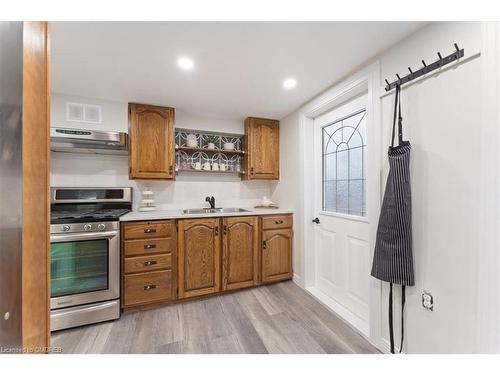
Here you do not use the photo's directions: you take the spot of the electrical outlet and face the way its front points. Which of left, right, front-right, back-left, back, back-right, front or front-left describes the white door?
right

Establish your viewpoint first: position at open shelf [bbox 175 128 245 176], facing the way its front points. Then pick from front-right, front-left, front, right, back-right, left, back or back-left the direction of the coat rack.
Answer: front-left

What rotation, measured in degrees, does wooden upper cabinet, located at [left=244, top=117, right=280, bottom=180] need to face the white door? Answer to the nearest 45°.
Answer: approximately 45° to its left

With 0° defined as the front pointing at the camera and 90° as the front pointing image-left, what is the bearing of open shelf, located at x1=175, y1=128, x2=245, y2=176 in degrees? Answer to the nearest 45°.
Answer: approximately 0°

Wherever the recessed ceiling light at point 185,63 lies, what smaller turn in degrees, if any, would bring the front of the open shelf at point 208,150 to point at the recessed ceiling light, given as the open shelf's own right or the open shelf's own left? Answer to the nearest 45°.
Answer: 0° — it already faces it

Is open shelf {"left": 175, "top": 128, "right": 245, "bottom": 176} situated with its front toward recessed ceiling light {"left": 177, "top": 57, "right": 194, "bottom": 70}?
yes

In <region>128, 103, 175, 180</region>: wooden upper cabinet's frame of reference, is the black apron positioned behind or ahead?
ahead

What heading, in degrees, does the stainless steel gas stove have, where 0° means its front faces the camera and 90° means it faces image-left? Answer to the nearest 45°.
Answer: approximately 0°
